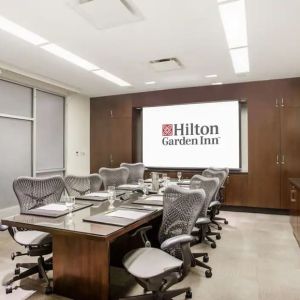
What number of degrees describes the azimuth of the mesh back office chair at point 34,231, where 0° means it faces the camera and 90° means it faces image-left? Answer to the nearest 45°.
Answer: approximately 315°

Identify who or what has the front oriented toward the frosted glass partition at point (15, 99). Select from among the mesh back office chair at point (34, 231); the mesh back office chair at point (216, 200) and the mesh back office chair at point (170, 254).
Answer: the mesh back office chair at point (216, 200)

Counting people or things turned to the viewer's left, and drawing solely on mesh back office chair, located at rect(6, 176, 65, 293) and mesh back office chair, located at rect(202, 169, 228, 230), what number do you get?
1

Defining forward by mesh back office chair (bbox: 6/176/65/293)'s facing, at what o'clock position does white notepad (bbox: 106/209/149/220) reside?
The white notepad is roughly at 12 o'clock from the mesh back office chair.

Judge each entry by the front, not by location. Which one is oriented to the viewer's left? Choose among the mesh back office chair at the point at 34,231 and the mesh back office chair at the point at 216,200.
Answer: the mesh back office chair at the point at 216,200

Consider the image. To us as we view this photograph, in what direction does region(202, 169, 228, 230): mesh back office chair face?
facing to the left of the viewer

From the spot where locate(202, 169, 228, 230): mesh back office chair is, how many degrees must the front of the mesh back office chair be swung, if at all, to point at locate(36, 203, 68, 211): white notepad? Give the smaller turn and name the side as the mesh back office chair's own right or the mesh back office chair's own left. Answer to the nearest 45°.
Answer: approximately 45° to the mesh back office chair's own left

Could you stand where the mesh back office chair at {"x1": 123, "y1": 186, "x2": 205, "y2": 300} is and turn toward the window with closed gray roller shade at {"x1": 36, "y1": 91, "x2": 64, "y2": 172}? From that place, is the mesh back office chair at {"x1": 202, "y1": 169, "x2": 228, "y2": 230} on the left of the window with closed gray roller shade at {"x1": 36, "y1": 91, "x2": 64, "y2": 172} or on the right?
right

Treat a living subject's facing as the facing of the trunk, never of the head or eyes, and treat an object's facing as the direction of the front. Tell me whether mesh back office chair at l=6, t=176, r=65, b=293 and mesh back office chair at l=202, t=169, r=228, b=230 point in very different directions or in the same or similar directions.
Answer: very different directions
